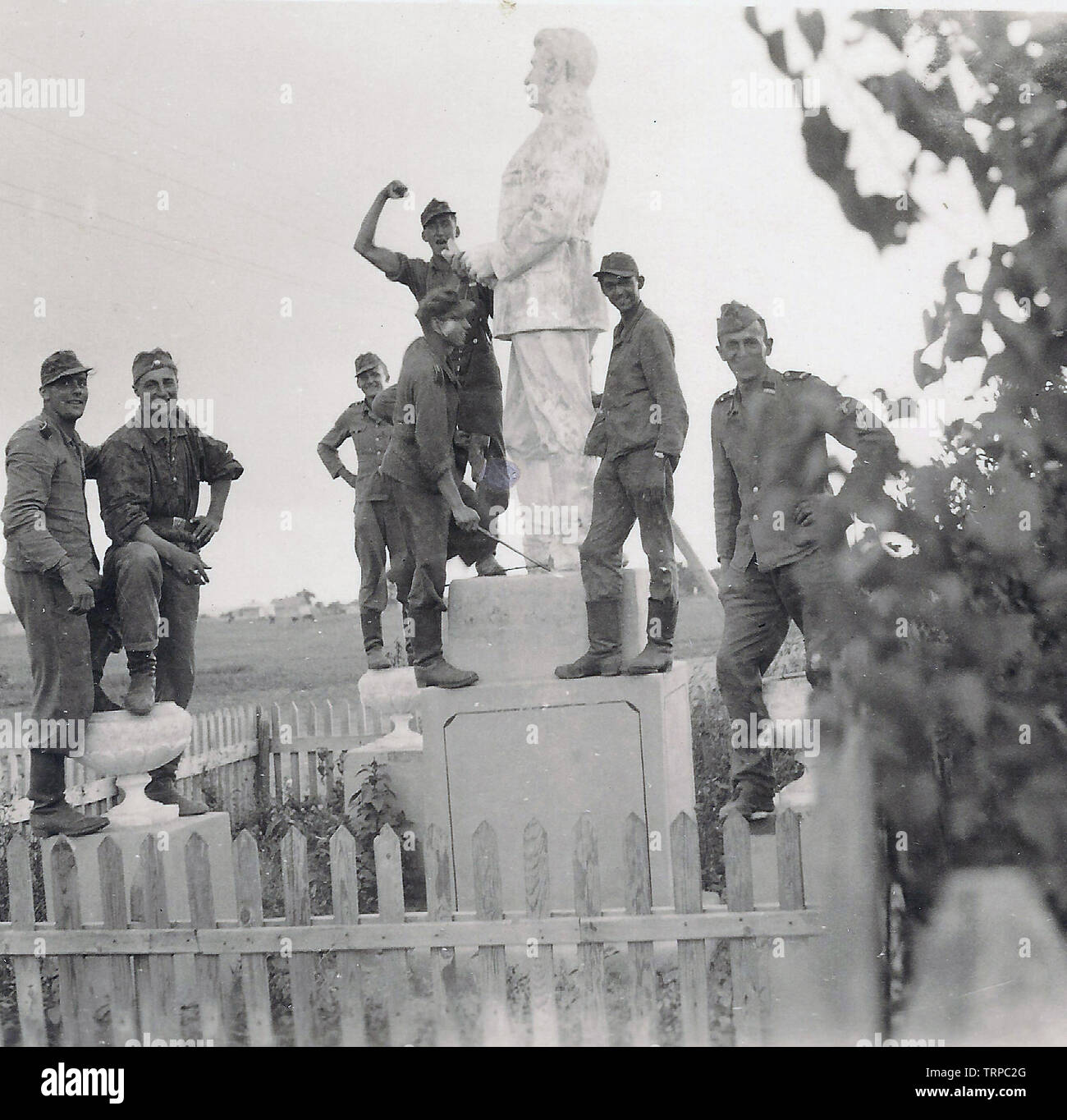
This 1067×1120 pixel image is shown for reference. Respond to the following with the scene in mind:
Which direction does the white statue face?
to the viewer's left

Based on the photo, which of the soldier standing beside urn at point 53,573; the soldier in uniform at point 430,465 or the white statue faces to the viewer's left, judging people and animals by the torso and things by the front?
the white statue

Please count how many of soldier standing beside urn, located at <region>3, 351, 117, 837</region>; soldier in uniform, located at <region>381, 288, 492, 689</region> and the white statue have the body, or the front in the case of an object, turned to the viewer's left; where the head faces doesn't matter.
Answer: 1

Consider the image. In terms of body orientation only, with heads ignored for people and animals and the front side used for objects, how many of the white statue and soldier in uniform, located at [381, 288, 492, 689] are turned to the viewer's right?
1

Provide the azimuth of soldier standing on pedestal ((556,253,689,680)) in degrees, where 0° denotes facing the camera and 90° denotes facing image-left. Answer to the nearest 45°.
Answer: approximately 45°

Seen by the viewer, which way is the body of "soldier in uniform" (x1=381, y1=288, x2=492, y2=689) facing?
to the viewer's right

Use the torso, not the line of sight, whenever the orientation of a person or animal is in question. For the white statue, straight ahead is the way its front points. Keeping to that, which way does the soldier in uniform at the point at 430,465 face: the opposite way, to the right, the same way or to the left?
the opposite way

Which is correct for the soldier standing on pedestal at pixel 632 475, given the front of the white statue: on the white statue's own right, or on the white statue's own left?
on the white statue's own left

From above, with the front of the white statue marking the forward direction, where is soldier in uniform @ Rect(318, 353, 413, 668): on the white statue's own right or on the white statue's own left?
on the white statue's own right

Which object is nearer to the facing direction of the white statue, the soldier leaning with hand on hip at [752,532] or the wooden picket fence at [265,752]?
the wooden picket fence
